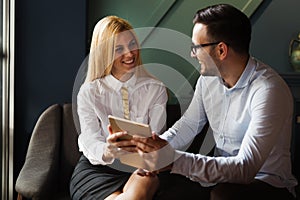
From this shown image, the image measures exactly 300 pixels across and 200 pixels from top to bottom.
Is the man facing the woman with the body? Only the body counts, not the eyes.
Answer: no

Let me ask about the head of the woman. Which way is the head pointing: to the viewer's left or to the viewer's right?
to the viewer's right

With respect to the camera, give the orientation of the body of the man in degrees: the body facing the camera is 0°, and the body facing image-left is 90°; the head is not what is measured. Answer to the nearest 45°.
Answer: approximately 45°

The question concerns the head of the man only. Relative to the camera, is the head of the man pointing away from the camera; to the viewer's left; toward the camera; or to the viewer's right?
to the viewer's left
